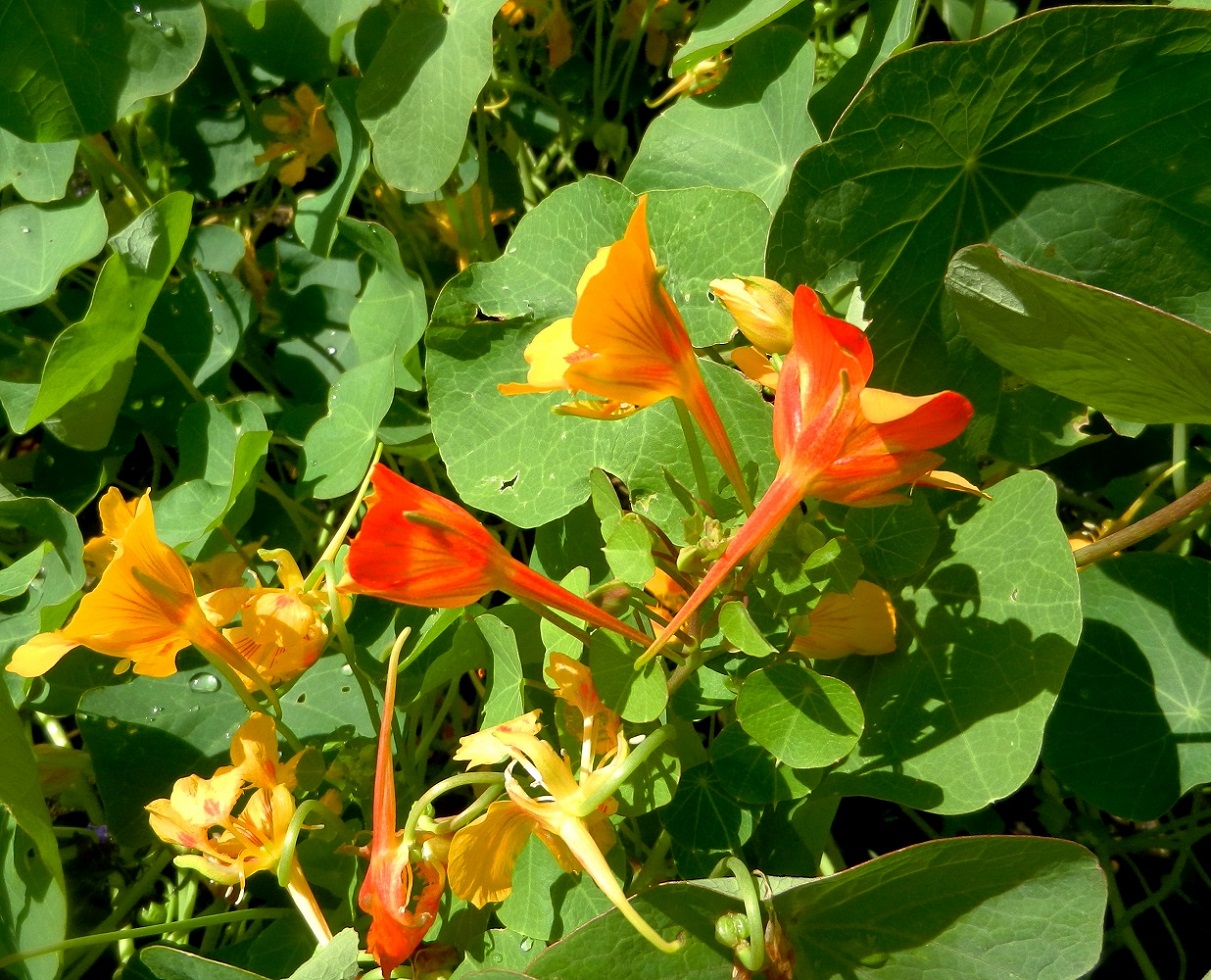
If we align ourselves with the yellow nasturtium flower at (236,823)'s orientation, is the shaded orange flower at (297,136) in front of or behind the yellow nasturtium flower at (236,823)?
behind

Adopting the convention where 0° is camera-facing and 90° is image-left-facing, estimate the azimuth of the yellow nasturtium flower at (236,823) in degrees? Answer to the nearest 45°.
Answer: approximately 45°

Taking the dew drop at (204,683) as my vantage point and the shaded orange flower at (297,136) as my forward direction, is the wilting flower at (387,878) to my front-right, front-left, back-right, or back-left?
back-right
